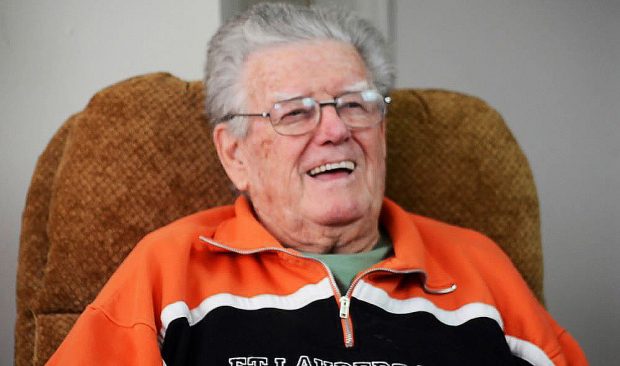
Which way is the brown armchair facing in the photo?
toward the camera

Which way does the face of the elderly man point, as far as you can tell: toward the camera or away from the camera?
toward the camera
